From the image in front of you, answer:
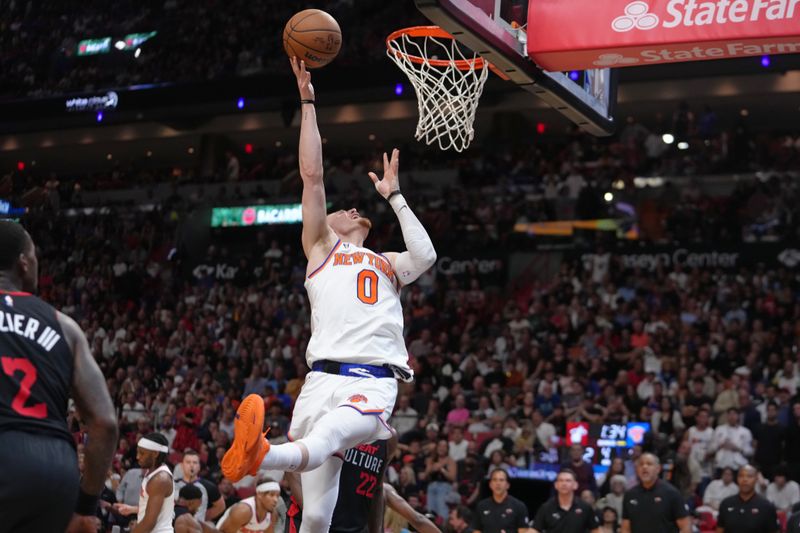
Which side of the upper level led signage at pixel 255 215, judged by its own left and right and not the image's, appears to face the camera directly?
front

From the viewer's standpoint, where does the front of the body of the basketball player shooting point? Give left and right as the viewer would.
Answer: facing the viewer and to the right of the viewer

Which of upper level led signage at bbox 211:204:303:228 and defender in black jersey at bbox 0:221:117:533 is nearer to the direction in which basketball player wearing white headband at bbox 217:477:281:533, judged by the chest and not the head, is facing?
the defender in black jersey

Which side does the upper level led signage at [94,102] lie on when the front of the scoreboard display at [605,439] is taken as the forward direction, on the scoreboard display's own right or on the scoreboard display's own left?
on the scoreboard display's own right

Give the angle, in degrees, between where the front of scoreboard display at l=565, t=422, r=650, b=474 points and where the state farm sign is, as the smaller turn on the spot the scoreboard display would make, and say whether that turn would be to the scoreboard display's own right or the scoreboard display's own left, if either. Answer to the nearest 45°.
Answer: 0° — it already faces it

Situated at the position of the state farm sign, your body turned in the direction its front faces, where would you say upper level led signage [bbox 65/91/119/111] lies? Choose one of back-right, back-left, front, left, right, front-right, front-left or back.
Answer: back-right

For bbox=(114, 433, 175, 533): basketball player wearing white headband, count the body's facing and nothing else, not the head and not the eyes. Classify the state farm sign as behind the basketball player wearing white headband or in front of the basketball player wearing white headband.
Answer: behind
